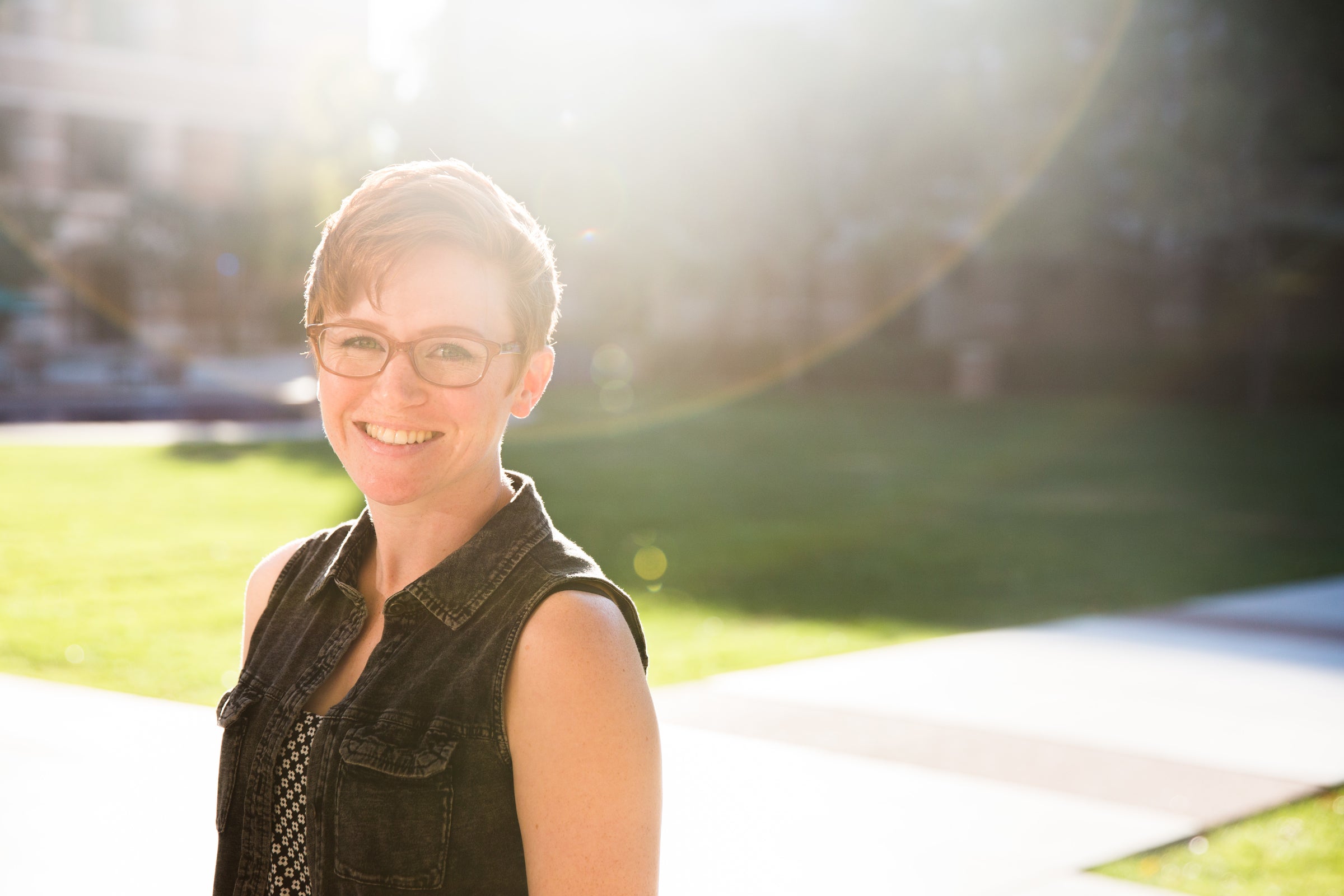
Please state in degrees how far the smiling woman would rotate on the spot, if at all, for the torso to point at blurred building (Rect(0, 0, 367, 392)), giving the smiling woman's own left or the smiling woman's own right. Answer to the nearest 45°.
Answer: approximately 135° to the smiling woman's own right

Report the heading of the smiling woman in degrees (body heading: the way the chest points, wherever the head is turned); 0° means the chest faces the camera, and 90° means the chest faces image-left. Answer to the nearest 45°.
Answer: approximately 45°
